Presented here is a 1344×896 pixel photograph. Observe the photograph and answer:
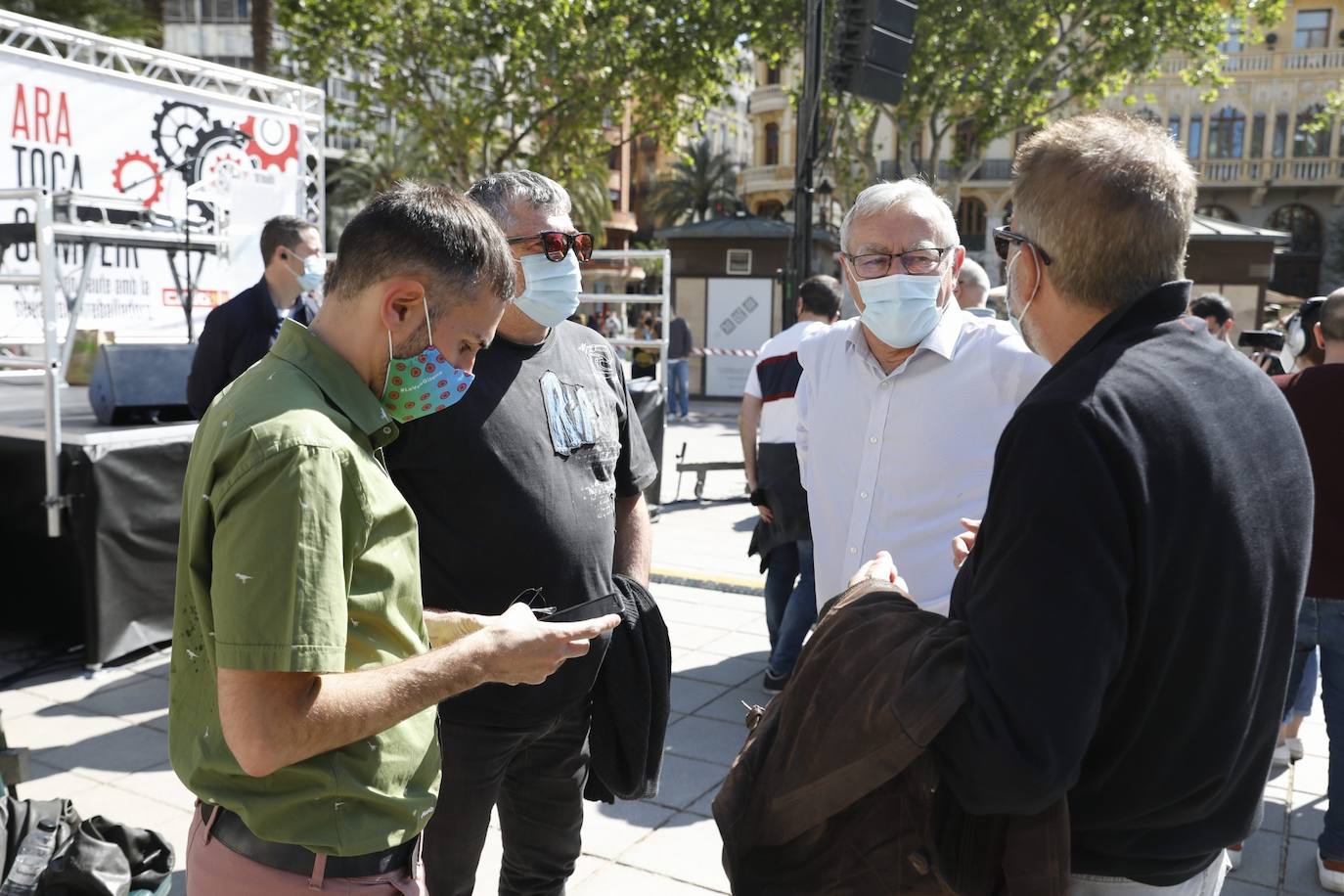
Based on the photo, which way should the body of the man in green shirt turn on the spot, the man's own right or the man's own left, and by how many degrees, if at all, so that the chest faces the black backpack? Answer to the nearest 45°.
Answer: approximately 135° to the man's own left

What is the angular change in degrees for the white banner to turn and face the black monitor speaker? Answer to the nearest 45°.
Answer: approximately 45° to its right

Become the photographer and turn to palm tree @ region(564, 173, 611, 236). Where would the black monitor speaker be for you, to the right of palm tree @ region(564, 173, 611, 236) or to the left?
left

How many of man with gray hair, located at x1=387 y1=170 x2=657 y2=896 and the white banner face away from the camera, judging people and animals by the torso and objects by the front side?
0

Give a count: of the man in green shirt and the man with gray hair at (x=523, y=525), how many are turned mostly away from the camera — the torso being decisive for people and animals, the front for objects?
0

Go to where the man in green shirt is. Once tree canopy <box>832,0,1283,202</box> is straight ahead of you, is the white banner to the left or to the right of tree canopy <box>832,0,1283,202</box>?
left

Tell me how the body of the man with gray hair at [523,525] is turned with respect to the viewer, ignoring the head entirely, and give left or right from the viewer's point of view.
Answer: facing the viewer and to the right of the viewer

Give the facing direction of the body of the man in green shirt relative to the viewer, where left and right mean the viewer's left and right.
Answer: facing to the right of the viewer

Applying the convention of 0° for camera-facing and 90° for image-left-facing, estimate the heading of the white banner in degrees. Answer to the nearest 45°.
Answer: approximately 315°

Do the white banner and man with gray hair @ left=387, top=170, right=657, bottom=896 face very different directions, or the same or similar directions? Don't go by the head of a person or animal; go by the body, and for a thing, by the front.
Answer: same or similar directions

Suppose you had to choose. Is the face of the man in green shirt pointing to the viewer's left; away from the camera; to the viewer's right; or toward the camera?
to the viewer's right

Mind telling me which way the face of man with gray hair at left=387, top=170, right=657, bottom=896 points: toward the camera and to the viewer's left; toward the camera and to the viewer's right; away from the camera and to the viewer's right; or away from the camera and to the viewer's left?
toward the camera and to the viewer's right

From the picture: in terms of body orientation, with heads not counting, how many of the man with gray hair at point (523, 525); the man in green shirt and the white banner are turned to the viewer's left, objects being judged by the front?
0

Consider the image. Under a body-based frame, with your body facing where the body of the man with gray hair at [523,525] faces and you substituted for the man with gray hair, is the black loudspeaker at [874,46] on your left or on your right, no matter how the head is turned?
on your left
